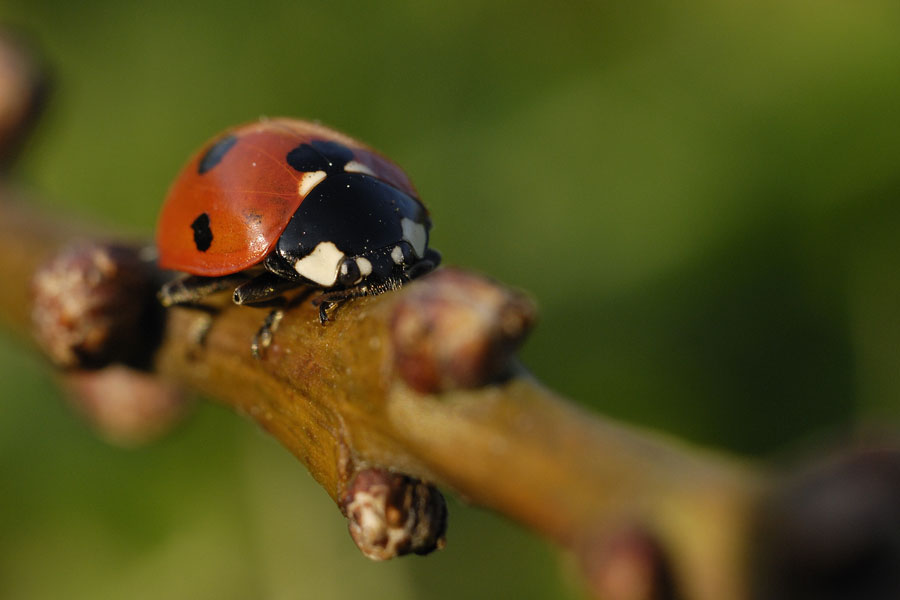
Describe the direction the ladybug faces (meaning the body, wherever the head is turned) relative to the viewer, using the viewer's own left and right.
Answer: facing the viewer and to the right of the viewer
